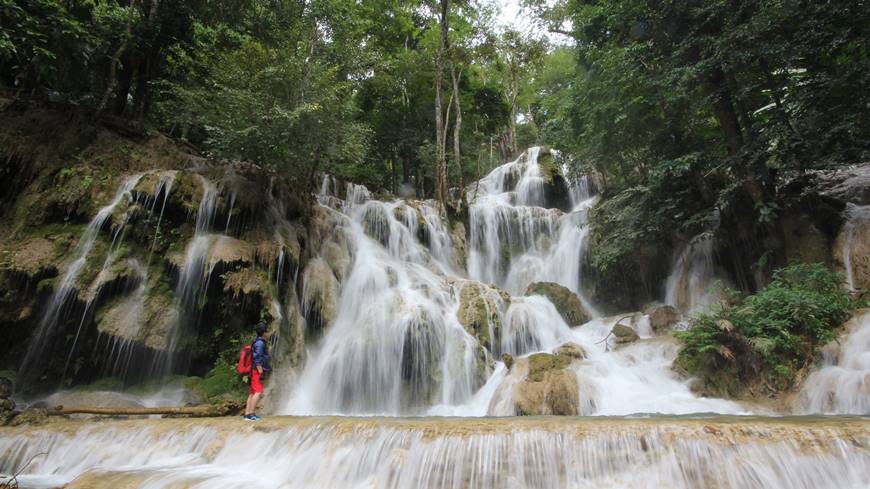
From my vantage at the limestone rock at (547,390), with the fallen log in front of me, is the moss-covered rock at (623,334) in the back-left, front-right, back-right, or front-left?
back-right

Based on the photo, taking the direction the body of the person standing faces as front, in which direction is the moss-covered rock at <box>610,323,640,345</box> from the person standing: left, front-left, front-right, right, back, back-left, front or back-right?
front

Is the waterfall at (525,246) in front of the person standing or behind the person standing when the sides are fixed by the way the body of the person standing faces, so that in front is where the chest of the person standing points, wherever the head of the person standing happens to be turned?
in front

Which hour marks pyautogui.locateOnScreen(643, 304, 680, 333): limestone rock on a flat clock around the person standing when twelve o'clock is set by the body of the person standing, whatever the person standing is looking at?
The limestone rock is roughly at 12 o'clock from the person standing.

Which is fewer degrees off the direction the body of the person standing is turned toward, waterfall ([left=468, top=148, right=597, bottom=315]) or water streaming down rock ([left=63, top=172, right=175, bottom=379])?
the waterfall

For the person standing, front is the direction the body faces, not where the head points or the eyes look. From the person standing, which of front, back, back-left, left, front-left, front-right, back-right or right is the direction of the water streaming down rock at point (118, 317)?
back-left

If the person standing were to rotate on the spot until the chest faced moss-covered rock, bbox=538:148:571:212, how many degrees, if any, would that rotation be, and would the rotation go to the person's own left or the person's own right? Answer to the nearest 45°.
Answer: approximately 45° to the person's own left

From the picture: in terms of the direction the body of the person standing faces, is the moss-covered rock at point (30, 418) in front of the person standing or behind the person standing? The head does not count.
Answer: behind

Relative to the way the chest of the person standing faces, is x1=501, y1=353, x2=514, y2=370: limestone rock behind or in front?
in front

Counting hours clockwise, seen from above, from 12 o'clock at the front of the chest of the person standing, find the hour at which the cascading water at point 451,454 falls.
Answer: The cascading water is roughly at 2 o'clock from the person standing.

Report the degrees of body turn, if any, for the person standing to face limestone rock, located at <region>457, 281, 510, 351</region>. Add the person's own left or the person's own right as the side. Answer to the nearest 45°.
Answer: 0° — they already face it

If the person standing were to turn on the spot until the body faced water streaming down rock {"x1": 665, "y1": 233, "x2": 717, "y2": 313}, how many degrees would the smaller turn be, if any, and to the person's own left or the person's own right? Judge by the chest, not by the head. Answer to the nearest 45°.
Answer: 0° — they already face it

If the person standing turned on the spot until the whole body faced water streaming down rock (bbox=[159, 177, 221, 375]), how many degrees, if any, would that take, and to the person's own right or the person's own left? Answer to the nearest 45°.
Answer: approximately 135° to the person's own left

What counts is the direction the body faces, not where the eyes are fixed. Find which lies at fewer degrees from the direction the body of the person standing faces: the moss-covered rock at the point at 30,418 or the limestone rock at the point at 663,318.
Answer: the limestone rock

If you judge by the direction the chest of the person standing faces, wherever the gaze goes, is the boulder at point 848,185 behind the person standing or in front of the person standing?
in front

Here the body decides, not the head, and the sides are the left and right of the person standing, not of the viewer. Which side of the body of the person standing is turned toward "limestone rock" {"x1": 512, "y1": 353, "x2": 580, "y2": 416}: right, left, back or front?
front

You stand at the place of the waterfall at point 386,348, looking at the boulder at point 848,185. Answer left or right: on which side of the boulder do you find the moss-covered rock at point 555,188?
left

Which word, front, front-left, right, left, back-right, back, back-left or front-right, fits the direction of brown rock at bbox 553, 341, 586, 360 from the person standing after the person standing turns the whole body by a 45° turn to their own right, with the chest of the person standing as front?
front-left

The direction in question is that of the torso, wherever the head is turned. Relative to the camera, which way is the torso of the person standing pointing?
to the viewer's right
